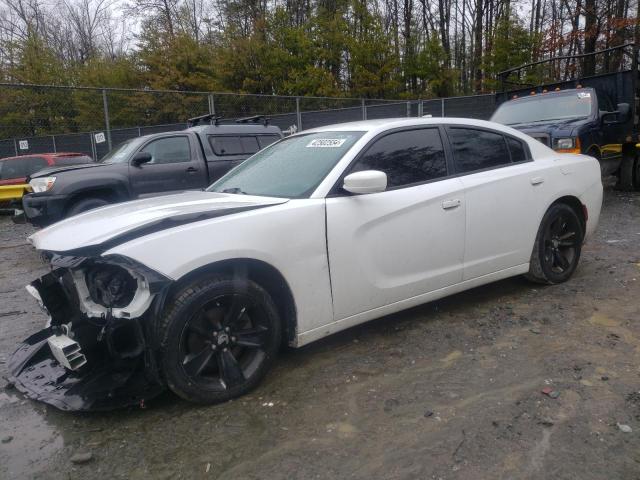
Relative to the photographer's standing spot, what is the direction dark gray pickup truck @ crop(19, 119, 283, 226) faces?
facing to the left of the viewer

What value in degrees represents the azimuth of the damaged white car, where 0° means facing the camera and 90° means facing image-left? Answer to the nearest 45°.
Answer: approximately 45°

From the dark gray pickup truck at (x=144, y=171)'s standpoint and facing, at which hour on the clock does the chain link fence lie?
The chain link fence is roughly at 3 o'clock from the dark gray pickup truck.

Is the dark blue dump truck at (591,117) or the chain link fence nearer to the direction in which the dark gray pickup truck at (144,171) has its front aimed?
the chain link fence

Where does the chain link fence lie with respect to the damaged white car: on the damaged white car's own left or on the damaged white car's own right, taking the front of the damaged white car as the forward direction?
on the damaged white car's own right

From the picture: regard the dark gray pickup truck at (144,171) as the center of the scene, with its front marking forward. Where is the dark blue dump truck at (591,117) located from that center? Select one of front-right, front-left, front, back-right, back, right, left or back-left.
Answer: back

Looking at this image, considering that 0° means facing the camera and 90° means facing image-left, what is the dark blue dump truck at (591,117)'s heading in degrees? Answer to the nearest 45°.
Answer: approximately 45°

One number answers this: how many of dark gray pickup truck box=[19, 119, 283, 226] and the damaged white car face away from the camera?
0

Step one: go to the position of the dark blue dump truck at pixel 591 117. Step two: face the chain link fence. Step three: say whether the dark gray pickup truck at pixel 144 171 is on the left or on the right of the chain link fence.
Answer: left

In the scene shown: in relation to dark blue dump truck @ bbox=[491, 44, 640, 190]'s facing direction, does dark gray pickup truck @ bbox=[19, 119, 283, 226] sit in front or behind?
in front

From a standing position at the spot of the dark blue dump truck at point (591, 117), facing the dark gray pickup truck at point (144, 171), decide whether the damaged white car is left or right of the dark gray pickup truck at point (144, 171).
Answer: left
